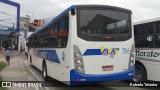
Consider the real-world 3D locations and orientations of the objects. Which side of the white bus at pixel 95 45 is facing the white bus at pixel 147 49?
right

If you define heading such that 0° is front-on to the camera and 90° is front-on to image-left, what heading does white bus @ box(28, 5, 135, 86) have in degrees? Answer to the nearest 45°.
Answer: approximately 135°
